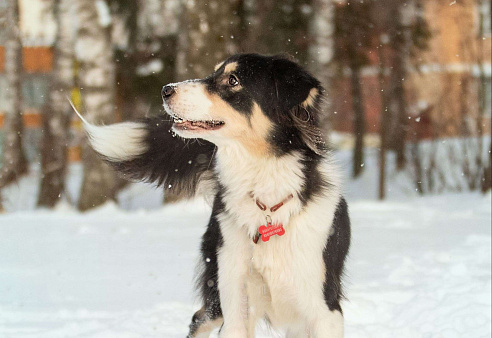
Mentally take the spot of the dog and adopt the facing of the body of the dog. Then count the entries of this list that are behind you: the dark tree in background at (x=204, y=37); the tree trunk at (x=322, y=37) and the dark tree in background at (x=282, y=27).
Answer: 3

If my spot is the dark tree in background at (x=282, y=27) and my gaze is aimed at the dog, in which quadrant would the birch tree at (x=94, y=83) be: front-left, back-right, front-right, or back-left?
front-right

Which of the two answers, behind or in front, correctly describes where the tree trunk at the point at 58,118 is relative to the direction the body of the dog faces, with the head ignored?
behind

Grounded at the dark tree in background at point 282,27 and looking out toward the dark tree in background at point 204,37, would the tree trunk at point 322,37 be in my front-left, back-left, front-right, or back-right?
back-left

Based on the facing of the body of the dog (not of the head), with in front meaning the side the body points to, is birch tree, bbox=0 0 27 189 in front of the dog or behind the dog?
behind

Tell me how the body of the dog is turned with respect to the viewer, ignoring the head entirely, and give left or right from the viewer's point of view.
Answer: facing the viewer

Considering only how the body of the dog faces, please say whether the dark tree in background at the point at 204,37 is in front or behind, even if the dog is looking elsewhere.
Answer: behind

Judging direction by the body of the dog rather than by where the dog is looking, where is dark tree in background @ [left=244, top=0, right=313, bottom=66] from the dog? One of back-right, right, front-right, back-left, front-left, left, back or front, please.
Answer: back

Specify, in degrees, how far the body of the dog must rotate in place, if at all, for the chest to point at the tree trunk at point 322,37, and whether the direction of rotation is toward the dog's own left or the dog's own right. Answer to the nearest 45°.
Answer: approximately 180°
